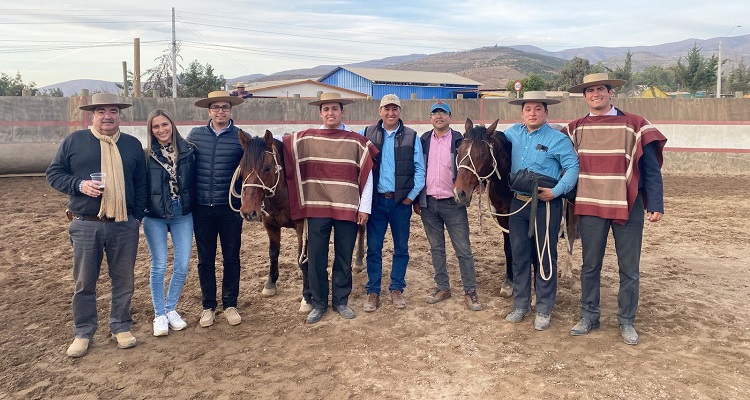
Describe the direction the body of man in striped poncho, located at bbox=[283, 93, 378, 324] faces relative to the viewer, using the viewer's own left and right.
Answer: facing the viewer

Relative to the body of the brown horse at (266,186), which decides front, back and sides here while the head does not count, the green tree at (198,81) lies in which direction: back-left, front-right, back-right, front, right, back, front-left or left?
back-right

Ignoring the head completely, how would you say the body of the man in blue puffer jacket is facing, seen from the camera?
toward the camera

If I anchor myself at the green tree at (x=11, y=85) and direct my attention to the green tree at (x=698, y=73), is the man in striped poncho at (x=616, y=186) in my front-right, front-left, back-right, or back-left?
front-right

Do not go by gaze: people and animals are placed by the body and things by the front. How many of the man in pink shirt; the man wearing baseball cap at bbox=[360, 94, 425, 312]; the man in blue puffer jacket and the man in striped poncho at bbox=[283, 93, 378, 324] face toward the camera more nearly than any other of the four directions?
4

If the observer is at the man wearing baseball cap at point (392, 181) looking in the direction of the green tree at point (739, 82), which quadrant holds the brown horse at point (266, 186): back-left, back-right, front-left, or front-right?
back-left

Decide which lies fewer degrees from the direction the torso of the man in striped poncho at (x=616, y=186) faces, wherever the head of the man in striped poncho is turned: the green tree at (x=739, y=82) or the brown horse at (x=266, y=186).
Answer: the brown horse

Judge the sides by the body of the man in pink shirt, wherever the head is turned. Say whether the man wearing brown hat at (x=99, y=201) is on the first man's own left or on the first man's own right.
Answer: on the first man's own right

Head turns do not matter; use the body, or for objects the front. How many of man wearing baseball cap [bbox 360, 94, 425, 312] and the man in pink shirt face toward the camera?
2

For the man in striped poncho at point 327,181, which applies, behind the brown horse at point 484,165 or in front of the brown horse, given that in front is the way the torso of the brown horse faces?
in front
